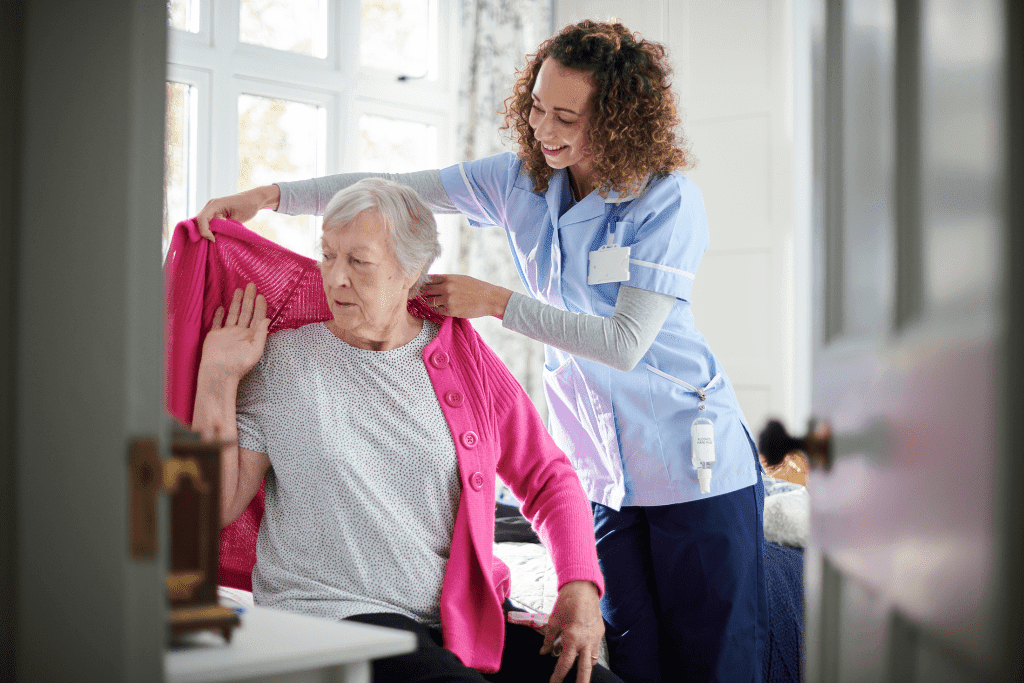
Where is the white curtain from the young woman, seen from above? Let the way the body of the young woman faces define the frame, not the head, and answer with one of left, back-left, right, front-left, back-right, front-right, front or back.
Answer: back-right

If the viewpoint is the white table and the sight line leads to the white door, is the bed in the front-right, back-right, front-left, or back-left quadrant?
front-left

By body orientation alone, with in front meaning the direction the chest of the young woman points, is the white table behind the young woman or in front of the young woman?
in front

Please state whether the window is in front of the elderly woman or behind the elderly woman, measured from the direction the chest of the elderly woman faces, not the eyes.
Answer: behind

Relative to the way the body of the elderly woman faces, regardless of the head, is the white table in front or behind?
in front

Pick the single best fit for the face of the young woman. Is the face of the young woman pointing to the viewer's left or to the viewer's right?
to the viewer's left

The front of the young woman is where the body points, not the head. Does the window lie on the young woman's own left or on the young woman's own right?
on the young woman's own right

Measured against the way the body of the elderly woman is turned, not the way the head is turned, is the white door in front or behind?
in front

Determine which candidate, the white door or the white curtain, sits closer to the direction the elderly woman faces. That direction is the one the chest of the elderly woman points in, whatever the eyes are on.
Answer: the white door

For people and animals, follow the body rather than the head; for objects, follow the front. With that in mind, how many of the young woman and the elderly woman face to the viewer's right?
0

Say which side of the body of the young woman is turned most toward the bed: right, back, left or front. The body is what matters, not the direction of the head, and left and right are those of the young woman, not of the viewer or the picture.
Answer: back

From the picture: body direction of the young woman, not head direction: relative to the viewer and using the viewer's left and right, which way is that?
facing the viewer and to the left of the viewer

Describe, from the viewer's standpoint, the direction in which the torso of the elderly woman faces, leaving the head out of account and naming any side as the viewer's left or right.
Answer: facing the viewer

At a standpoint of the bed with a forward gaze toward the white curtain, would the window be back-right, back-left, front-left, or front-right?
front-left
